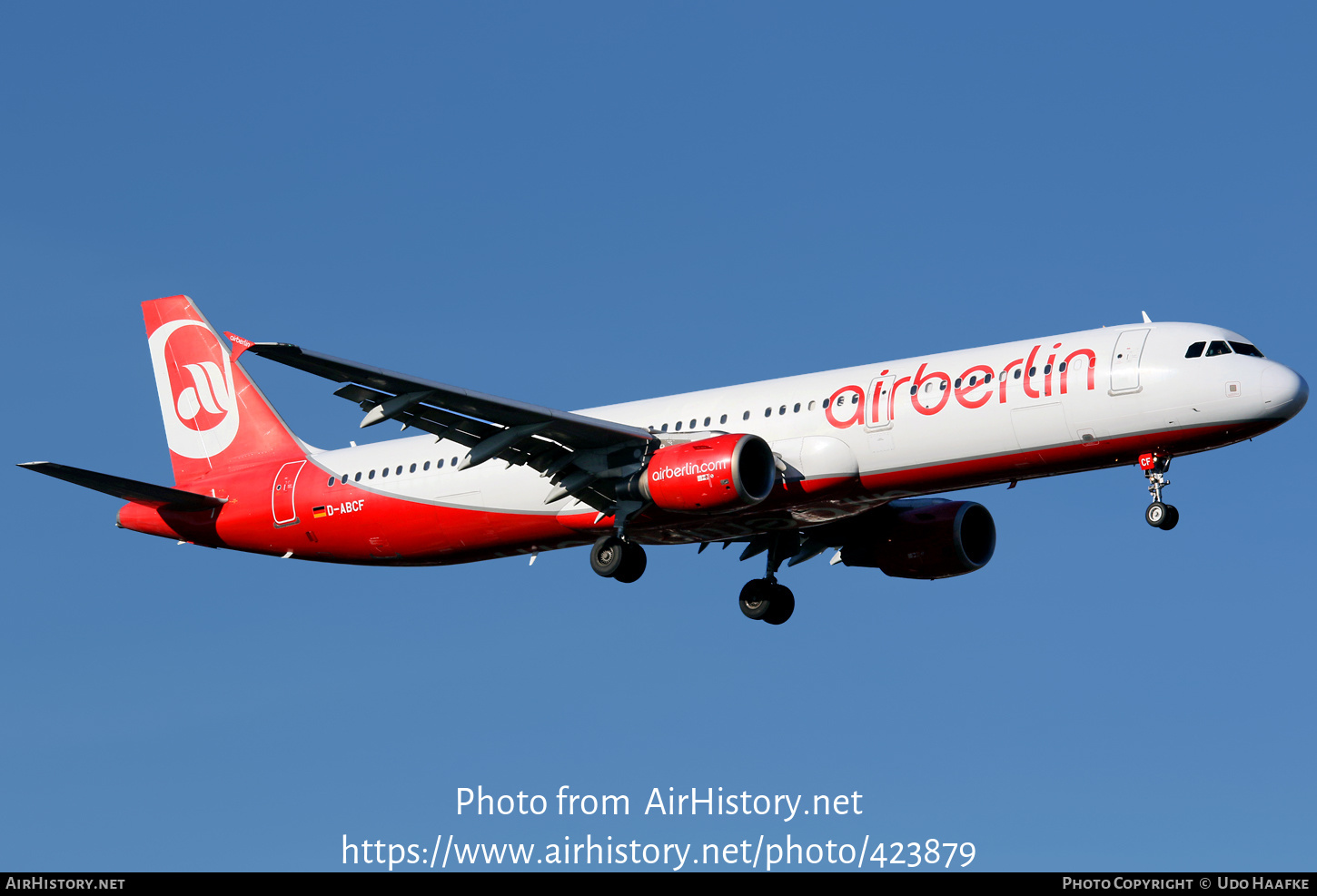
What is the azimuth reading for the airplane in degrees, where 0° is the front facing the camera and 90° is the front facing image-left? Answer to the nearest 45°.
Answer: approximately 315°
